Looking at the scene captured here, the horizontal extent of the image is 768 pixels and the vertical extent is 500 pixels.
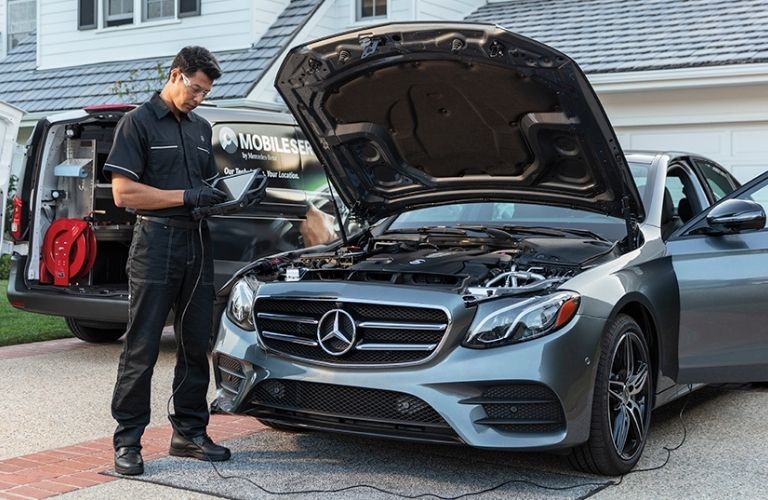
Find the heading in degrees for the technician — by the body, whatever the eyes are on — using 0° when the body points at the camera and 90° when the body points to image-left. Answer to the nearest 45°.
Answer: approximately 315°

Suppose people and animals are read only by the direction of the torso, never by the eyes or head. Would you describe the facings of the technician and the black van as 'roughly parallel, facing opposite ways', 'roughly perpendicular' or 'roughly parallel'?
roughly perpendicular

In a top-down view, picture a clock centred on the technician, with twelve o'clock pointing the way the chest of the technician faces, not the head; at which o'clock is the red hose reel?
The red hose reel is roughly at 7 o'clock from the technician.

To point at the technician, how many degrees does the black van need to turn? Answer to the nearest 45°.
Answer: approximately 135° to its right

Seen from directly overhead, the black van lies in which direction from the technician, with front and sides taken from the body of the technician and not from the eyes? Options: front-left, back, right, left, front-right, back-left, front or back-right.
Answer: back-left

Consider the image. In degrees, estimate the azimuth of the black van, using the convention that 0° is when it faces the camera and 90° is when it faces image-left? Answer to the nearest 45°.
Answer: approximately 225°
